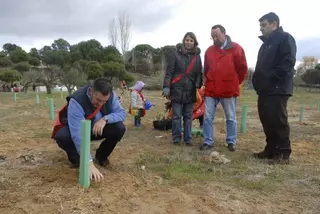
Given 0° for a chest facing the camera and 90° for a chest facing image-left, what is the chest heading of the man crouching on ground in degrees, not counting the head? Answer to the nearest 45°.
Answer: approximately 0°

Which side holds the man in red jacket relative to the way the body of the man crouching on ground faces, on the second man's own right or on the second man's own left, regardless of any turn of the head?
on the second man's own left

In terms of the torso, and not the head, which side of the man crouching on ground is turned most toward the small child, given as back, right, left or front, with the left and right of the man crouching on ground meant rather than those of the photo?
back
